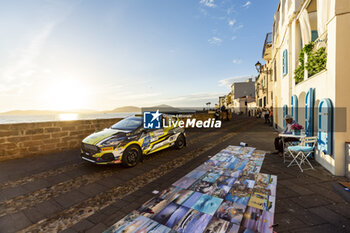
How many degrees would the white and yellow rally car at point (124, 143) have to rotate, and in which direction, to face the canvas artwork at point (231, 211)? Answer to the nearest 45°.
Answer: approximately 90° to its left

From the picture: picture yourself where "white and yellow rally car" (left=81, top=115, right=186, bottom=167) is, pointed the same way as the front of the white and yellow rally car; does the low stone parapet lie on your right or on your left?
on your right

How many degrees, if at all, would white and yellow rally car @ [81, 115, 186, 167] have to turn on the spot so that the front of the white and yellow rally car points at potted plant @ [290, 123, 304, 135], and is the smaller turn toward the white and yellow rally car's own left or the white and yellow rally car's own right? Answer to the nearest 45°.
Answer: approximately 135° to the white and yellow rally car's own left

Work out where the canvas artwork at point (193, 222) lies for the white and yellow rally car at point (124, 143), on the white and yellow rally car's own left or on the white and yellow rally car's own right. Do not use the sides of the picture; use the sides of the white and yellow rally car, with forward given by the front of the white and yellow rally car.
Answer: on the white and yellow rally car's own left

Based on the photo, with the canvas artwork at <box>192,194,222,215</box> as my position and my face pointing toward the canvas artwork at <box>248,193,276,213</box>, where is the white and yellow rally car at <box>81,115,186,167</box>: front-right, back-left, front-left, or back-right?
back-left

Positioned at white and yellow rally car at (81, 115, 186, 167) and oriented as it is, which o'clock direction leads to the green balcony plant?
The green balcony plant is roughly at 8 o'clock from the white and yellow rally car.

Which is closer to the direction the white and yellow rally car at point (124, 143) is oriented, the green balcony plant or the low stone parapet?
the low stone parapet

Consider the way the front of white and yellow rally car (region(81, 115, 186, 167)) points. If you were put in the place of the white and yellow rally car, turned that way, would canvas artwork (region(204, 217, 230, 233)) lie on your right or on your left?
on your left

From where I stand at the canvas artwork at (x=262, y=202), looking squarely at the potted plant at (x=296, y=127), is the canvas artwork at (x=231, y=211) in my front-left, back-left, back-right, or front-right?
back-left

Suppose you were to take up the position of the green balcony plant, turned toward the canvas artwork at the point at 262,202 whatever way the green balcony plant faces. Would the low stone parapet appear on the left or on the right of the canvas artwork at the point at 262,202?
right

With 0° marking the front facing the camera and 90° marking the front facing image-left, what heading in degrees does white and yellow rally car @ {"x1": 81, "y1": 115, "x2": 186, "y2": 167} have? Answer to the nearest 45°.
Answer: approximately 45°
